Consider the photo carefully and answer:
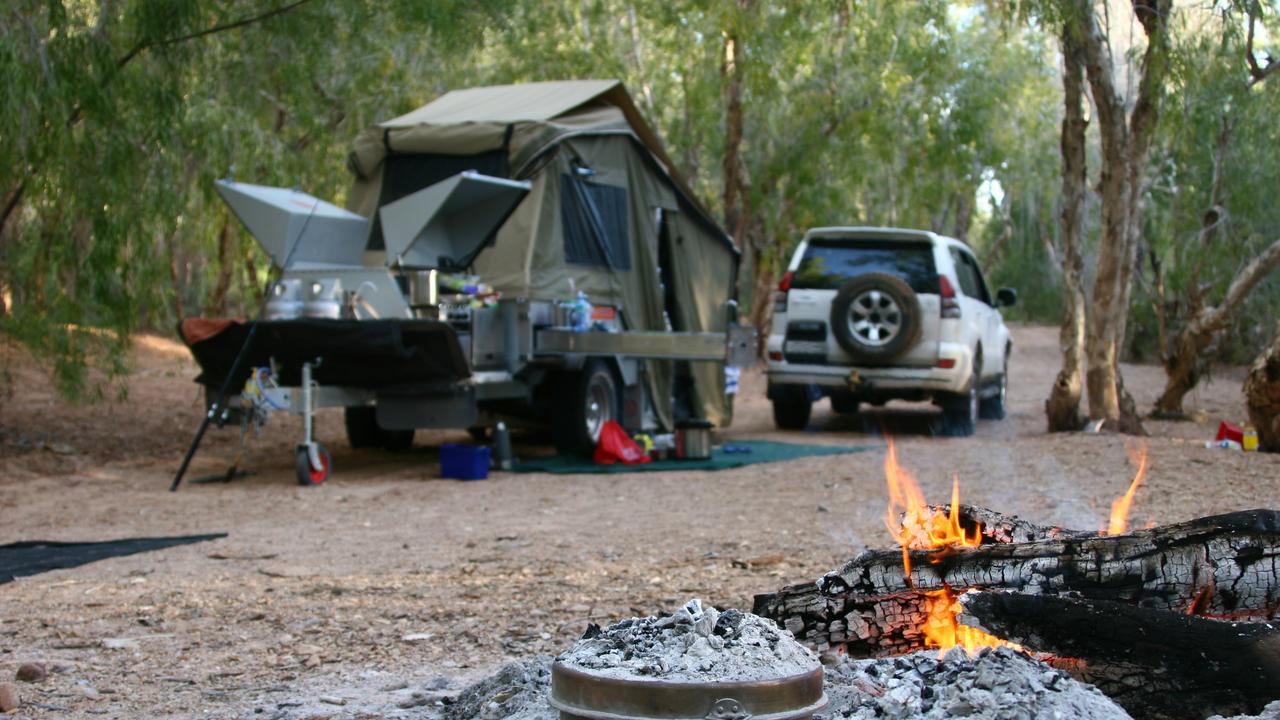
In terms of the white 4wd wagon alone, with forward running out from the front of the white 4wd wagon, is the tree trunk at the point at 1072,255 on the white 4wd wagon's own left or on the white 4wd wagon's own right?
on the white 4wd wagon's own right

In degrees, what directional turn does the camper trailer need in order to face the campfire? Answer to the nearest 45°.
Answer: approximately 45° to its left

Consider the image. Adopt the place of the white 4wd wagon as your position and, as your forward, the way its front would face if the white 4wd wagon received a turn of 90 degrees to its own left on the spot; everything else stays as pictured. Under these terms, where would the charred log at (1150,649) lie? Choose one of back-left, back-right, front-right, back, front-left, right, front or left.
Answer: left

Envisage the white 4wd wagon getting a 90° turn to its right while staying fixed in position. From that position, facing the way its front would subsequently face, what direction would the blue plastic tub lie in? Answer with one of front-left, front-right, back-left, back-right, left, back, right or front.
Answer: back-right

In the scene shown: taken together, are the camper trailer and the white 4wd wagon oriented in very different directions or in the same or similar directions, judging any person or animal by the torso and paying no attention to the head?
very different directions

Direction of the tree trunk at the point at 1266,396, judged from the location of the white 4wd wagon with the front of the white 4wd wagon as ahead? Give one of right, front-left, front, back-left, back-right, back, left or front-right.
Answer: back-right

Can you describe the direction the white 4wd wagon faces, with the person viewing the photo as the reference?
facing away from the viewer

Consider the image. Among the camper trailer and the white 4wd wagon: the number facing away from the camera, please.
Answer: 1

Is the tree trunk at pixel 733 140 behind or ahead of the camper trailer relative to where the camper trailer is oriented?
behind

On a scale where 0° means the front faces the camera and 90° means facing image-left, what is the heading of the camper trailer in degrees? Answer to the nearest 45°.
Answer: approximately 45°

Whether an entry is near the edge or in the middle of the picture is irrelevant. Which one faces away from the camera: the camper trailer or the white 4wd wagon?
the white 4wd wagon

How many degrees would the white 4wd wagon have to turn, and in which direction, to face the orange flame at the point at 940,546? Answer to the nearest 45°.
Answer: approximately 180°
